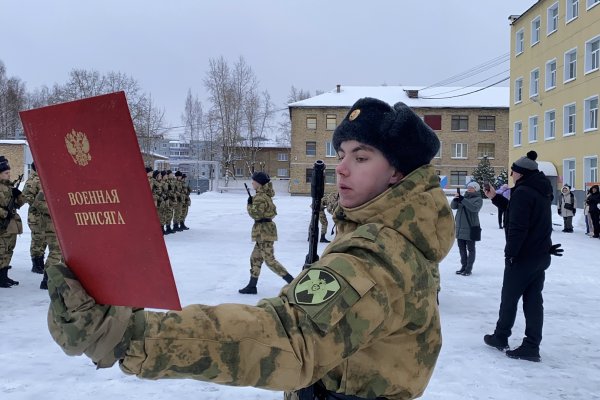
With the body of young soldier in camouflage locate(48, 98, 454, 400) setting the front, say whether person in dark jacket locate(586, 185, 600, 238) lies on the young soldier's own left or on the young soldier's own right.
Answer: on the young soldier's own right

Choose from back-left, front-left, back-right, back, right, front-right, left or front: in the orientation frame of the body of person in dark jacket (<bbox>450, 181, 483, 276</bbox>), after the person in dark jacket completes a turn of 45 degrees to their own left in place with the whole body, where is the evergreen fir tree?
back

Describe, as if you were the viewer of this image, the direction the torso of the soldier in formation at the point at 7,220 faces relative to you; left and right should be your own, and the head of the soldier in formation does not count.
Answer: facing to the right of the viewer

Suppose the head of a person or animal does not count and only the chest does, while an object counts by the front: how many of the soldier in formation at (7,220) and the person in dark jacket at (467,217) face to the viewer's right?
1

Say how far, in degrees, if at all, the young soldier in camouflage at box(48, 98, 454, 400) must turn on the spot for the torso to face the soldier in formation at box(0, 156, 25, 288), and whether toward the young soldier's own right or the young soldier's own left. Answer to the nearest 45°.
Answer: approximately 45° to the young soldier's own right

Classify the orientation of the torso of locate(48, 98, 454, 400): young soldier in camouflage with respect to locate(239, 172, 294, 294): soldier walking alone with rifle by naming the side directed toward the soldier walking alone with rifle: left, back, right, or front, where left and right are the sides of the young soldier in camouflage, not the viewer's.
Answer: right

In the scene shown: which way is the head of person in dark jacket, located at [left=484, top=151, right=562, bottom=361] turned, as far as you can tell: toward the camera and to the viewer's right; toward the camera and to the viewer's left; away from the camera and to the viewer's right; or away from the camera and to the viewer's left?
away from the camera and to the viewer's left

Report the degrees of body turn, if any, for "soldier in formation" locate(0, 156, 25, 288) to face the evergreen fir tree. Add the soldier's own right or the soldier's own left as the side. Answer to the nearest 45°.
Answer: approximately 45° to the soldier's own left

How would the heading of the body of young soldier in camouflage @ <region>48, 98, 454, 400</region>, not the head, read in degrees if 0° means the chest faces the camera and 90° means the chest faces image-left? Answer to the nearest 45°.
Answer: approximately 90°

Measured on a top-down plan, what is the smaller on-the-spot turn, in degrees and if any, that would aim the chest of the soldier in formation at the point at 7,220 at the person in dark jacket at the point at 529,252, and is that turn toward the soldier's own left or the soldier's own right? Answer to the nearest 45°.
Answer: approximately 45° to the soldier's own right
